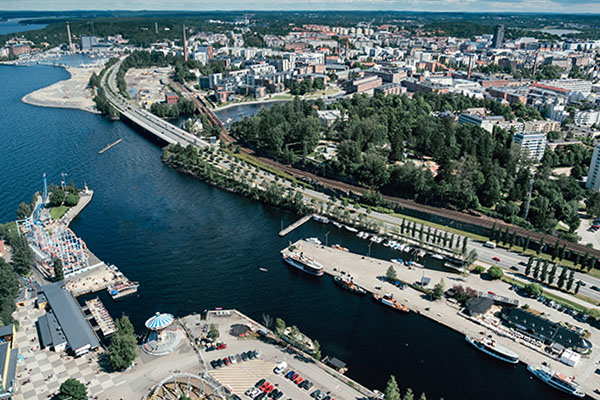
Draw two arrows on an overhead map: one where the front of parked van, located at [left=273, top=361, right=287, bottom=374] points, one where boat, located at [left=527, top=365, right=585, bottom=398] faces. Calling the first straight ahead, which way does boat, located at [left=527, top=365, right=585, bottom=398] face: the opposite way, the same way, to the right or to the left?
to the right

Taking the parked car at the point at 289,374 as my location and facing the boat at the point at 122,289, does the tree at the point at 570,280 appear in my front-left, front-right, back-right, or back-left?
back-right

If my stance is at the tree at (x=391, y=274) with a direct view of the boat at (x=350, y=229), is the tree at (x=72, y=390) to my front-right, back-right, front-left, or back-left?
back-left

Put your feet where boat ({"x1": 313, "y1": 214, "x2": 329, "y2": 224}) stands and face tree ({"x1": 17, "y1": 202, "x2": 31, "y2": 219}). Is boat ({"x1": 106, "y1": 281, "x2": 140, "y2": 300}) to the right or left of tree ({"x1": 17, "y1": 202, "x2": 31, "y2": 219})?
left
